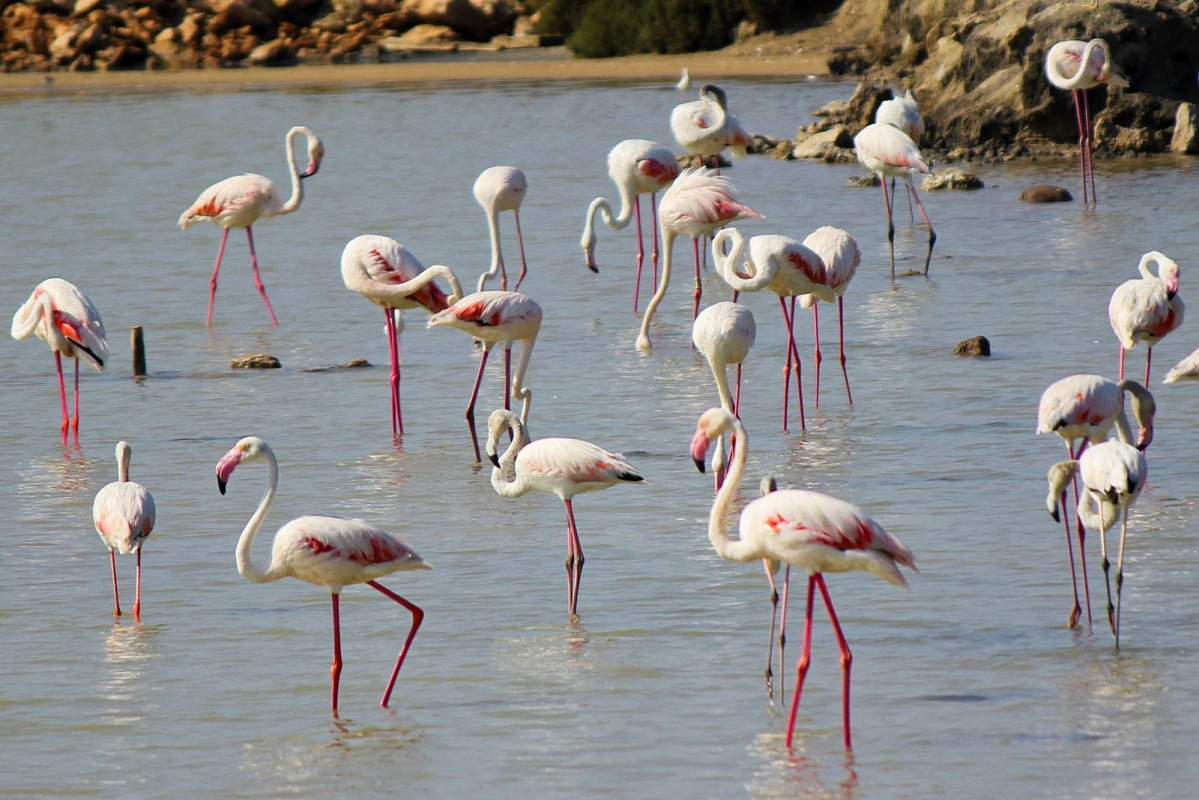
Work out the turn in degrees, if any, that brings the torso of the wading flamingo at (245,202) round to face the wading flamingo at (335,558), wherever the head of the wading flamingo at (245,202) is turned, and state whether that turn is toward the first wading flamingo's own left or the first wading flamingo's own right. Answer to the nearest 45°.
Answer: approximately 90° to the first wading flamingo's own right

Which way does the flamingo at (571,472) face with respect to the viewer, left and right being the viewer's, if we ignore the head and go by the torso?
facing to the left of the viewer

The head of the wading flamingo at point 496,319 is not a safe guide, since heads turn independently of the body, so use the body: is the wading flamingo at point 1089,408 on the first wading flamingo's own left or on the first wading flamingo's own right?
on the first wading flamingo's own right

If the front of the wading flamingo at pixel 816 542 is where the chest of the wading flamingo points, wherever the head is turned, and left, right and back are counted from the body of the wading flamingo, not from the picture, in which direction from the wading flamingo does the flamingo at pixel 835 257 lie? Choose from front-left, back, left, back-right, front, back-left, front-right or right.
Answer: right

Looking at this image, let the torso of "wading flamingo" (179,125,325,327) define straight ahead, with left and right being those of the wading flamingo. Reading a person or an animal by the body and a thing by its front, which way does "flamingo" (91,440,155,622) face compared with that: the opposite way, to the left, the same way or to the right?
to the left

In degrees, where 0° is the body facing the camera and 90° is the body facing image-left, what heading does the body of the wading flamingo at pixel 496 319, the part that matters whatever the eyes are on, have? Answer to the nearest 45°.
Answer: approximately 270°

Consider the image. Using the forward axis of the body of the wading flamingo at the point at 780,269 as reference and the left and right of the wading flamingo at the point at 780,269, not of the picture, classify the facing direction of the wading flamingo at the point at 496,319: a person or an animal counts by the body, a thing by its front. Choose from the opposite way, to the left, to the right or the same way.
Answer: the opposite way

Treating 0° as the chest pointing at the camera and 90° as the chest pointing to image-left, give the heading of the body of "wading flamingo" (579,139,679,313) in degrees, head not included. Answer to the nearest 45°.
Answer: approximately 45°

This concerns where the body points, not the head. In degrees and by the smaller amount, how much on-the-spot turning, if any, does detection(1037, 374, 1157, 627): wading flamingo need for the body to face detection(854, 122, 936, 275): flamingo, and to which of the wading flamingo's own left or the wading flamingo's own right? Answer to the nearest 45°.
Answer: approximately 90° to the wading flamingo's own left

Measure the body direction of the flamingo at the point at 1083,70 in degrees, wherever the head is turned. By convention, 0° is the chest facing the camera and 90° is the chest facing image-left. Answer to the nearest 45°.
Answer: approximately 90°

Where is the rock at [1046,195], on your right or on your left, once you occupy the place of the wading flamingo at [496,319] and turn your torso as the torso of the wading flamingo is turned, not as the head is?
on your left

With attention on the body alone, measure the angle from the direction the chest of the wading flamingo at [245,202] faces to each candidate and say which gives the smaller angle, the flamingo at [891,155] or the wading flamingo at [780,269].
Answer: the flamingo

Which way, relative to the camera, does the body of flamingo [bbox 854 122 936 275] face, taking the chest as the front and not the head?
to the viewer's left

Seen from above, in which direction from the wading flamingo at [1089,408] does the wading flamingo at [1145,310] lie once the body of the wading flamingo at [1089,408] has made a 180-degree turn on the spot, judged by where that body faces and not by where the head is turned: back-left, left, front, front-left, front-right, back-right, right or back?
right

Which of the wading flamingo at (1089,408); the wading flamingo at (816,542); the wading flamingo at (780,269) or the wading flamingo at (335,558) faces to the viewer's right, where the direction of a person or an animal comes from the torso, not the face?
the wading flamingo at (1089,408)

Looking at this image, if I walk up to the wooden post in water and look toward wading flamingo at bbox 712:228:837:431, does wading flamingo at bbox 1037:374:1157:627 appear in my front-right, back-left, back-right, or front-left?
front-right

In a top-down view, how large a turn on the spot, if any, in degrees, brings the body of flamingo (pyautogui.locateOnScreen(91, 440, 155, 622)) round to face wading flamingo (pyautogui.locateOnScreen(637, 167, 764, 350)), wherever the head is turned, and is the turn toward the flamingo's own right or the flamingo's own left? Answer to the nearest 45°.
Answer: approximately 45° to the flamingo's own right

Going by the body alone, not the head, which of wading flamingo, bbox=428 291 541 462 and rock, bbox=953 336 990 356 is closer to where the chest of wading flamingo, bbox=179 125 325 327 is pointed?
the rock
